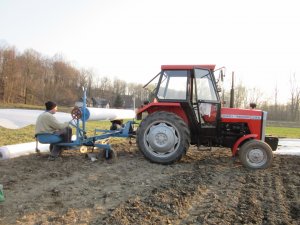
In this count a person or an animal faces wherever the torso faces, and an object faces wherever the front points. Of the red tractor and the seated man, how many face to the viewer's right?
2

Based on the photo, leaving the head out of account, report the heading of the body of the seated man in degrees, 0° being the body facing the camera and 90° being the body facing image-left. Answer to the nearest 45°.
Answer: approximately 270°

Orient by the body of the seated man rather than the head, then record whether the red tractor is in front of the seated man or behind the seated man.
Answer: in front

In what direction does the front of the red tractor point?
to the viewer's right

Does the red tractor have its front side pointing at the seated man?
no
